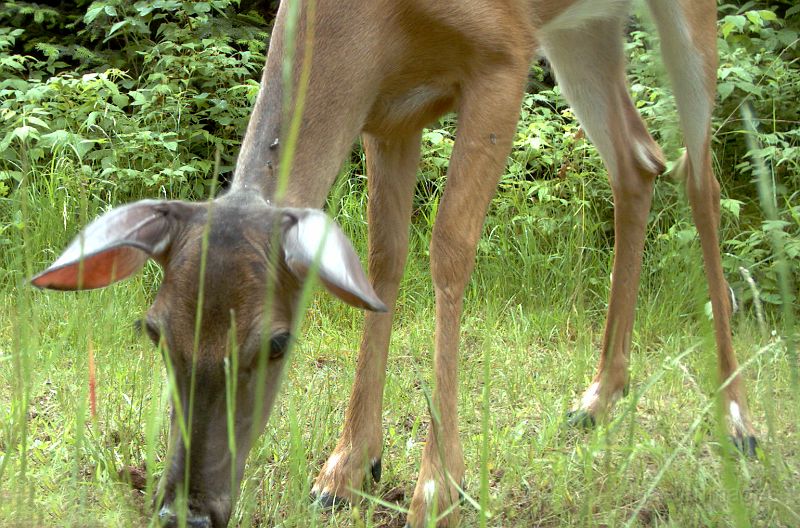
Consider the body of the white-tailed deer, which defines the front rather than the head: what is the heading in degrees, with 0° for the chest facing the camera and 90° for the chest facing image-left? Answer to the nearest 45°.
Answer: approximately 45°
